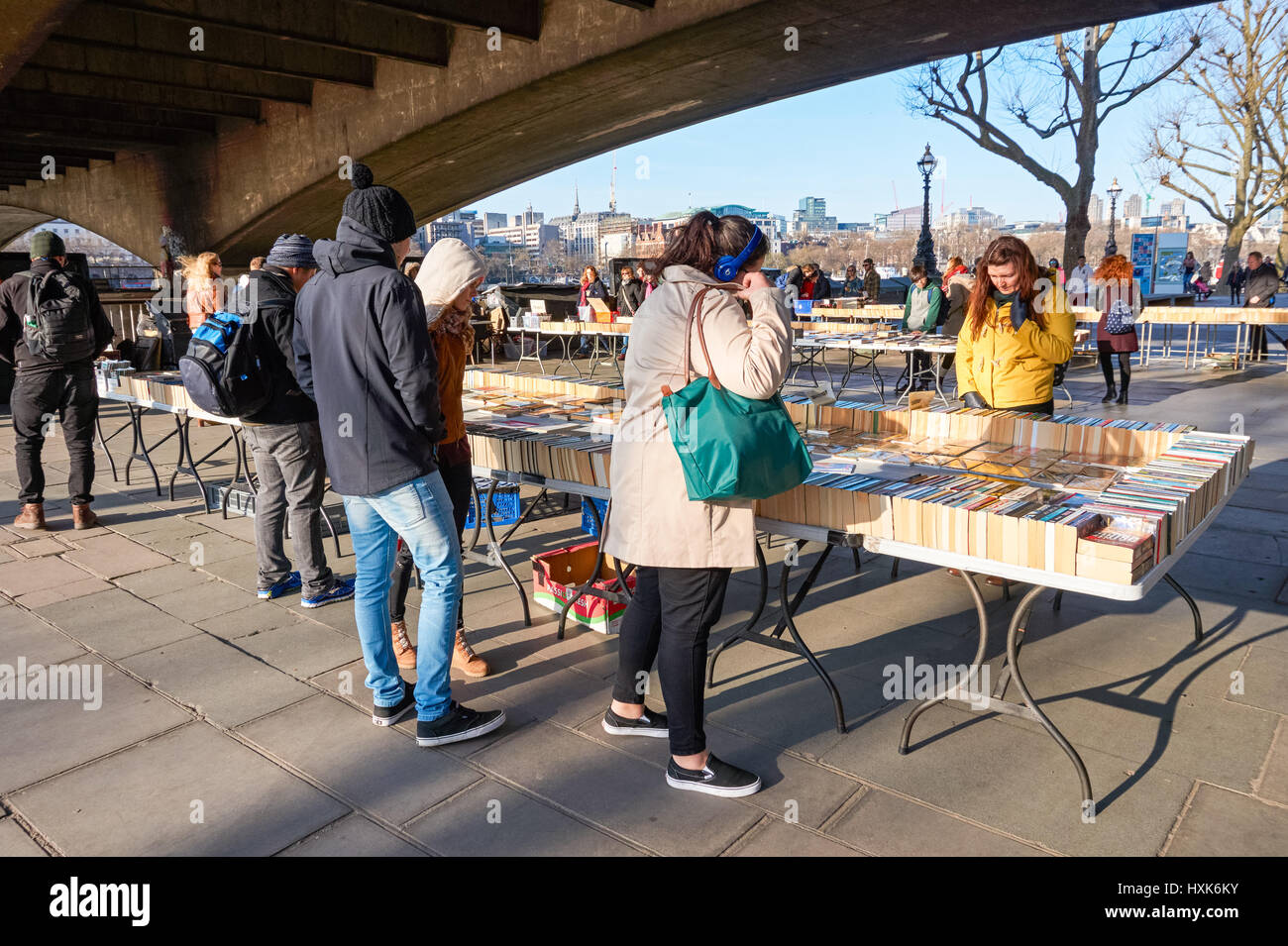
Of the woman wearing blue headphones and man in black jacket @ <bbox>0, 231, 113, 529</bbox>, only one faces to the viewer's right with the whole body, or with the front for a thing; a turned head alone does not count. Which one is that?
the woman wearing blue headphones

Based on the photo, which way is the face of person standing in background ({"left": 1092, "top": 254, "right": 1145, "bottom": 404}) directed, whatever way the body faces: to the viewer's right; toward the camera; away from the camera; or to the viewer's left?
away from the camera

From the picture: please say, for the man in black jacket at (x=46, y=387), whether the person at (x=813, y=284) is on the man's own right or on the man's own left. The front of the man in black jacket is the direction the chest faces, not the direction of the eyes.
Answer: on the man's own right

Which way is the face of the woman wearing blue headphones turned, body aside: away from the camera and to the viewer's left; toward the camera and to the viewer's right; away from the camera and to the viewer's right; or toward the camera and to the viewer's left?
away from the camera and to the viewer's right

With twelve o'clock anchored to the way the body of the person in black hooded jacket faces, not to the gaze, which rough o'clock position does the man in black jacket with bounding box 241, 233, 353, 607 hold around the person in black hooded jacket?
The man in black jacket is roughly at 10 o'clock from the person in black hooded jacket.

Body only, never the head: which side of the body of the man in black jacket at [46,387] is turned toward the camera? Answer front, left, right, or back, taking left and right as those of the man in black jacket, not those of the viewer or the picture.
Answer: back

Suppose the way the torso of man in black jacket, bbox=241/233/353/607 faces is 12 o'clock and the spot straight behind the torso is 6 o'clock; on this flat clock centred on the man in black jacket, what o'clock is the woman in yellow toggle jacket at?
The woman in yellow toggle jacket is roughly at 2 o'clock from the man in black jacket.

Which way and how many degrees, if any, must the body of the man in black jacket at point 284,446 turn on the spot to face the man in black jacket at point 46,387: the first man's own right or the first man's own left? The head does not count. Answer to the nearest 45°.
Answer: approximately 90° to the first man's own left

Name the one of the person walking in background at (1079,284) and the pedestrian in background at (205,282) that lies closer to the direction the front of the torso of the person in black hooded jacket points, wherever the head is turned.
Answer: the person walking in background
